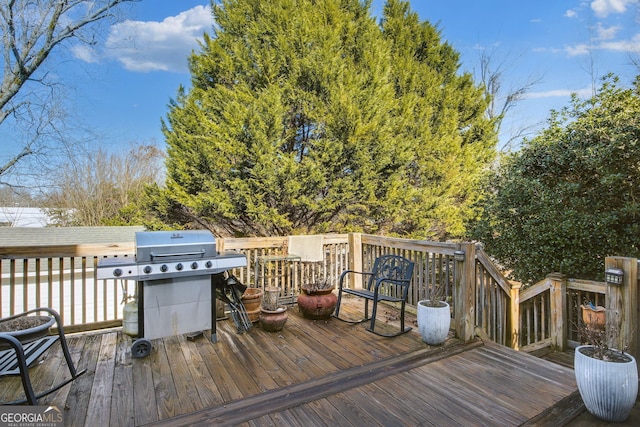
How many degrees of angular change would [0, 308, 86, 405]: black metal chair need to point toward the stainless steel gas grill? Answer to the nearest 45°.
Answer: approximately 45° to its left

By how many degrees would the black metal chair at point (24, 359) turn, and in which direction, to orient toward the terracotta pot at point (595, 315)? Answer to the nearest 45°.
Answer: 0° — it already faces it

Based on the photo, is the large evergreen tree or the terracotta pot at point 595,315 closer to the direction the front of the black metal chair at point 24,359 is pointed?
the terracotta pot

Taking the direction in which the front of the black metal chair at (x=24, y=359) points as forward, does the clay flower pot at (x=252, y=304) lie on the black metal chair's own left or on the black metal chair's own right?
on the black metal chair's own left

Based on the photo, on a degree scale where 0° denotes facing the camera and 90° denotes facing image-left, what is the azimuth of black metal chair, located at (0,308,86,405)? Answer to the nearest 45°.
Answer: approximately 315°

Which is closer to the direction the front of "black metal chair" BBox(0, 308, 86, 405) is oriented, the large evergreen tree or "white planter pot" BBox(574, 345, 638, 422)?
the white planter pot

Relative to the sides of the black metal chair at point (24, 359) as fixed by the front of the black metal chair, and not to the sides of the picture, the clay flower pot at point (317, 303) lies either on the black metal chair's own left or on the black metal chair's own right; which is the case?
on the black metal chair's own left

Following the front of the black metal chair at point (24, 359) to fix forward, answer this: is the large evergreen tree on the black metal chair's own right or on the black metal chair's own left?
on the black metal chair's own left

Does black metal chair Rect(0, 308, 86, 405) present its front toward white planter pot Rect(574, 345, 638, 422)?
yes
